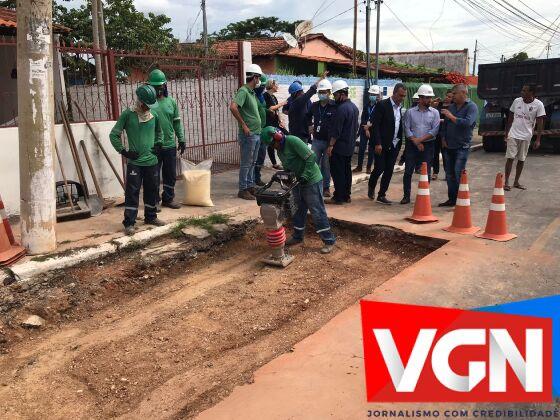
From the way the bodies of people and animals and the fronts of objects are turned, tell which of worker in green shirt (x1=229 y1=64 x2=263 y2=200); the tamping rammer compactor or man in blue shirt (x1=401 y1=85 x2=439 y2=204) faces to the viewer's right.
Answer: the worker in green shirt

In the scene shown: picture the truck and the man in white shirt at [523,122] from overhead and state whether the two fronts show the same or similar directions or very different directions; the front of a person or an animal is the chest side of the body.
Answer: very different directions

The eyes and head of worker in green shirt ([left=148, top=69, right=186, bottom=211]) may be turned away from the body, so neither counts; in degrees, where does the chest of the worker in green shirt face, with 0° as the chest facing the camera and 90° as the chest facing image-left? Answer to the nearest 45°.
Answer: approximately 315°

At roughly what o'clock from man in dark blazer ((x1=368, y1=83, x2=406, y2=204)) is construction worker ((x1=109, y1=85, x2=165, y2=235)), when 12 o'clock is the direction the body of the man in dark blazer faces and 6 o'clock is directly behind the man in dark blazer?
The construction worker is roughly at 3 o'clock from the man in dark blazer.

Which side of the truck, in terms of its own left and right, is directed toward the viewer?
back

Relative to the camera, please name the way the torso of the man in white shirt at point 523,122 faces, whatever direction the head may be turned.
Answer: toward the camera

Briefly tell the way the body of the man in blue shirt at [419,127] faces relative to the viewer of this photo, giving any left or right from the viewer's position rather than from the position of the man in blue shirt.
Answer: facing the viewer

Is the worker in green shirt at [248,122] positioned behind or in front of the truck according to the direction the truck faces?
behind

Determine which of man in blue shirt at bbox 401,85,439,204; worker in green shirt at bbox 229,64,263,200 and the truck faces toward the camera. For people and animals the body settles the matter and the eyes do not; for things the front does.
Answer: the man in blue shirt

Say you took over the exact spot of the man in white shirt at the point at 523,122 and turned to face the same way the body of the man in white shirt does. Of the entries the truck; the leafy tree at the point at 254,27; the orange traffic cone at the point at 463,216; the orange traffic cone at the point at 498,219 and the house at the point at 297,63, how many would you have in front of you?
2

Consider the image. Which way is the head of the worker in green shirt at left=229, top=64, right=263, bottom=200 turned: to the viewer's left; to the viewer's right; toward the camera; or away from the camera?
to the viewer's right

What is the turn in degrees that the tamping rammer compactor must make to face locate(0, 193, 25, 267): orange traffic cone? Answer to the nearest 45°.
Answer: approximately 45° to its right

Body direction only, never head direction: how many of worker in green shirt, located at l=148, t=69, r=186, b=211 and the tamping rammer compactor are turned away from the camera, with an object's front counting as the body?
0
